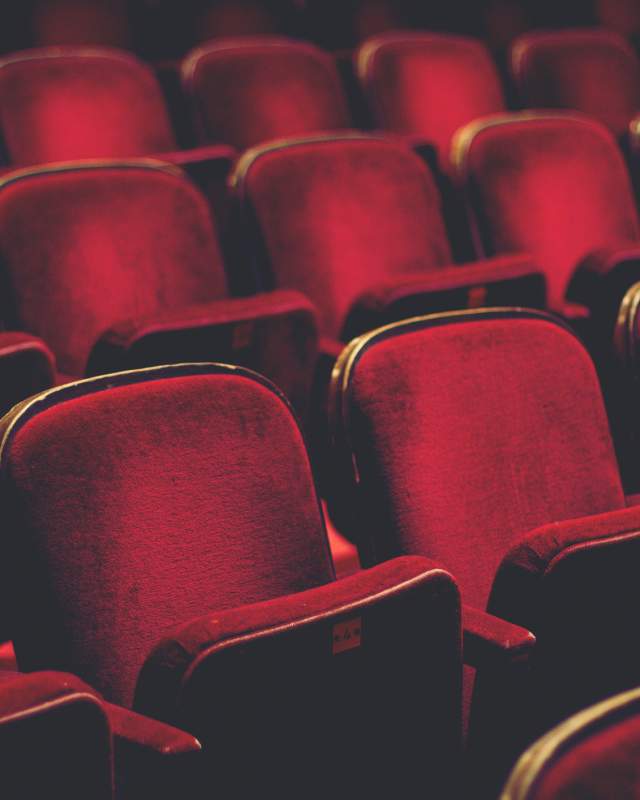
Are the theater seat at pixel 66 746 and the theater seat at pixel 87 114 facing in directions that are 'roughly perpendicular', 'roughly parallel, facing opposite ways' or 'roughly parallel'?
roughly parallel

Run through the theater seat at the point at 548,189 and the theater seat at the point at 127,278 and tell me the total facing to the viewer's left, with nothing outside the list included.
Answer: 0

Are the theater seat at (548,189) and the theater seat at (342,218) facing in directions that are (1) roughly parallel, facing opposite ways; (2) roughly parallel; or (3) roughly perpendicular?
roughly parallel

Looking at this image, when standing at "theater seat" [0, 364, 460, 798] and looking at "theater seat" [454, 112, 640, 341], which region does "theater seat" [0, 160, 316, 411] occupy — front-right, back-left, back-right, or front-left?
front-left

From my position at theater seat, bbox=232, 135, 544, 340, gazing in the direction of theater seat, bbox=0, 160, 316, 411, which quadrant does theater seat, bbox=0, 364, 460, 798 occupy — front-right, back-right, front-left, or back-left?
front-left

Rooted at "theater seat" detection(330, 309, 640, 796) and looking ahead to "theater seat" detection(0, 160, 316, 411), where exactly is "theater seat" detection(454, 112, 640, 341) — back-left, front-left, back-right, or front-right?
front-right

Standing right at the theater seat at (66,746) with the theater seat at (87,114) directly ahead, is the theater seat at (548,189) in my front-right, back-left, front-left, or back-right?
front-right

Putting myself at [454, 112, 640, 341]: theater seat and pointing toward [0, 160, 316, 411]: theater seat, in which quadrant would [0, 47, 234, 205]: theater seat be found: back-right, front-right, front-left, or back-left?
front-right

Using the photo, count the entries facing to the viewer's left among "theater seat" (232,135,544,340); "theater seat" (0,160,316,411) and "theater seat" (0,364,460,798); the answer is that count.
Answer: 0
